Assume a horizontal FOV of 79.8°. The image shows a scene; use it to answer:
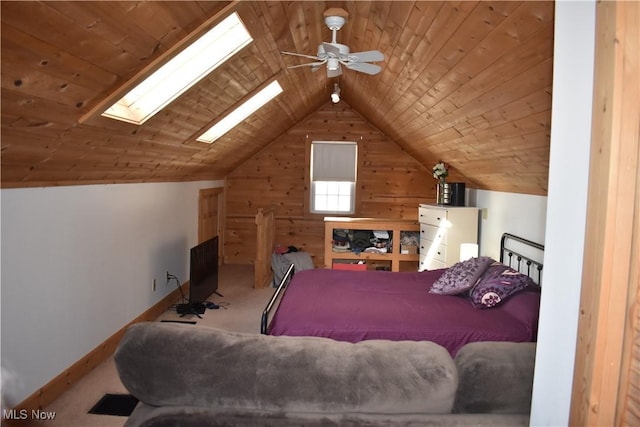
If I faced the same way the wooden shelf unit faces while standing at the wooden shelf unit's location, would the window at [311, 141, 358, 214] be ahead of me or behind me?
behind

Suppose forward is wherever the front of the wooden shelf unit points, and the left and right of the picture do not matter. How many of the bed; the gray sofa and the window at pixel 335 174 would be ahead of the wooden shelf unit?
2

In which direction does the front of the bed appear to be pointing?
to the viewer's left

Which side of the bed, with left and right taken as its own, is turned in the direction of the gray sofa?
left

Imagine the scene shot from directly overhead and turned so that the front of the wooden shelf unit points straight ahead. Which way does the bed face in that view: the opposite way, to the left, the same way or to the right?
to the right

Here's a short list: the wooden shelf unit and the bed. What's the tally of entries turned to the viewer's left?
1

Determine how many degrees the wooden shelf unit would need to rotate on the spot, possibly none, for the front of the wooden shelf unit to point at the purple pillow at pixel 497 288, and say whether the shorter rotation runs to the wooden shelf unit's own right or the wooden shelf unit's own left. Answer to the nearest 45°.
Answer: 0° — it already faces it

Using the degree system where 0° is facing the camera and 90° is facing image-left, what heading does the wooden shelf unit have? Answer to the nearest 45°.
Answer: approximately 0°

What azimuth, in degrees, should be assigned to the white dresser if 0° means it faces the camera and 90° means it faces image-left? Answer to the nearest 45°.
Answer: approximately 45°

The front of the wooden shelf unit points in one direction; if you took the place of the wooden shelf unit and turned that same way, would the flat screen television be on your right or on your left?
on your right

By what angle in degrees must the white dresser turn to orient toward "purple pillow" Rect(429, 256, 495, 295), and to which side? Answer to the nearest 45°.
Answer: approximately 45° to its left
